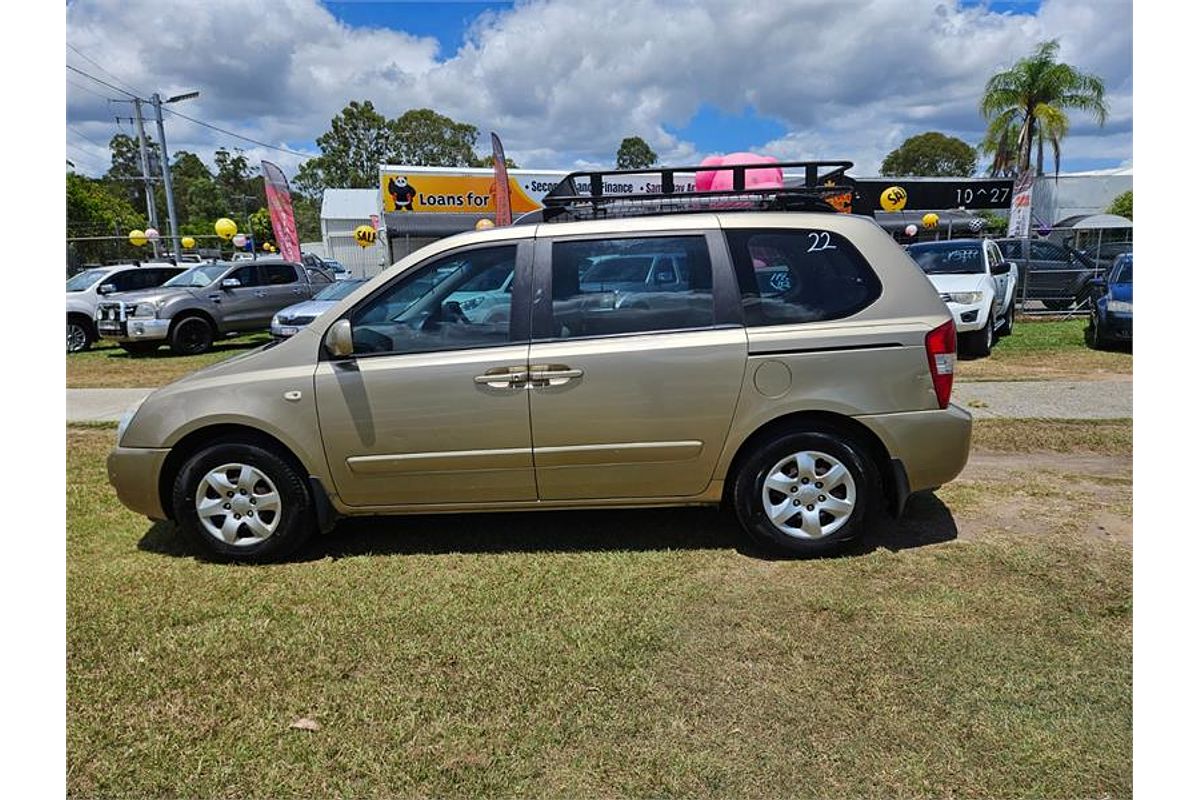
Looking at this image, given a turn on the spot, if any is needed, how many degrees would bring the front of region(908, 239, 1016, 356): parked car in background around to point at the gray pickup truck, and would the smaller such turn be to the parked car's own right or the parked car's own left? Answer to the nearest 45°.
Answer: approximately 90° to the parked car's own right

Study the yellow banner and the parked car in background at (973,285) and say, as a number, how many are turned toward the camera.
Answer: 2

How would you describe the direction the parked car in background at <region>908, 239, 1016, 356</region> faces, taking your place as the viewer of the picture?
facing the viewer

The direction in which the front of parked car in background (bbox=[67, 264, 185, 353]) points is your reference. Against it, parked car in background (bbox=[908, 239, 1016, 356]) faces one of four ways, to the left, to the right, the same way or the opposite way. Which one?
the same way

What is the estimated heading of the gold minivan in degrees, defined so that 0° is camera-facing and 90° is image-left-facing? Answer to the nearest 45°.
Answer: approximately 90°

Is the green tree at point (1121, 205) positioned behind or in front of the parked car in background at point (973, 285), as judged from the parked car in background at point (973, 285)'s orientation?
behind

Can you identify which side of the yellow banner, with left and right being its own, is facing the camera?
front

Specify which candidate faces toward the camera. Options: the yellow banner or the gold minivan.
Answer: the yellow banner

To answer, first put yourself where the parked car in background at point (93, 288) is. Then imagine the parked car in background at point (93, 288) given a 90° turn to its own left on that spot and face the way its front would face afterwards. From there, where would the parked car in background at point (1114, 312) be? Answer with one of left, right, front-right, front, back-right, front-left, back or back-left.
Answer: front

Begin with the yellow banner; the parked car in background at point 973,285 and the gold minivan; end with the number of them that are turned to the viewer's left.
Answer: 1

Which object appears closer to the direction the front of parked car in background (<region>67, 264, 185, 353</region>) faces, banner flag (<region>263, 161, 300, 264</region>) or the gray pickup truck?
the gray pickup truck

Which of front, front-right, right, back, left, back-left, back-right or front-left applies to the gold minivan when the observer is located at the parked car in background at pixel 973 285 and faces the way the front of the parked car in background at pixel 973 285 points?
front
